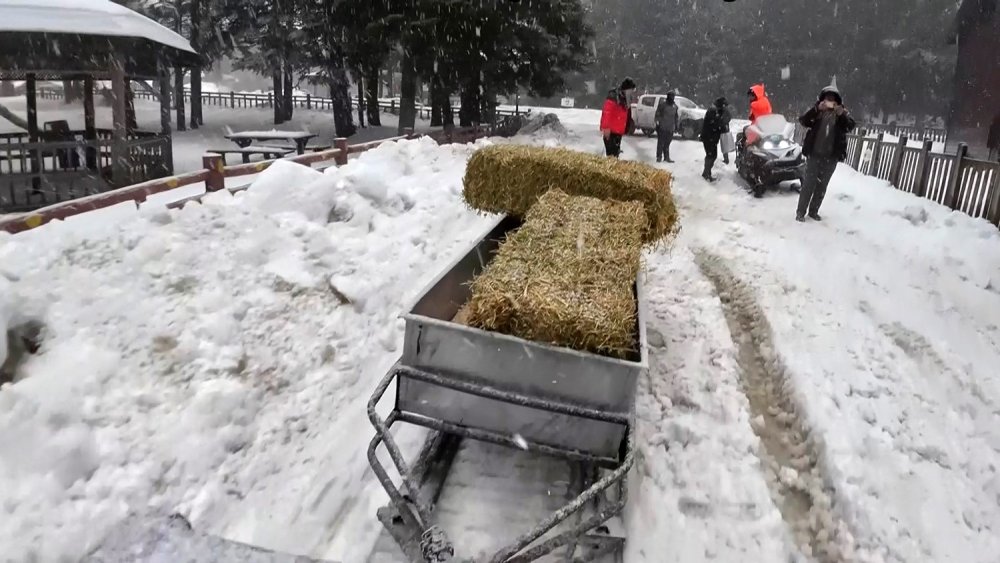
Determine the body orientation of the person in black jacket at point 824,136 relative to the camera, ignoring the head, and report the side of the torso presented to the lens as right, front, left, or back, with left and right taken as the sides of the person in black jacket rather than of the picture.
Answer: front

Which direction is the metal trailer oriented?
toward the camera

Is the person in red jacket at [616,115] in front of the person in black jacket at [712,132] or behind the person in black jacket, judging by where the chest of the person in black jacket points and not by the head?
behind

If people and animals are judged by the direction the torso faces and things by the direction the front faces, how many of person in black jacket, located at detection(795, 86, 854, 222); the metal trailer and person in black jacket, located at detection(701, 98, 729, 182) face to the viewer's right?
1

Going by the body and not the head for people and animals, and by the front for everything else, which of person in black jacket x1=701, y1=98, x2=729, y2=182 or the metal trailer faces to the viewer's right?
the person in black jacket

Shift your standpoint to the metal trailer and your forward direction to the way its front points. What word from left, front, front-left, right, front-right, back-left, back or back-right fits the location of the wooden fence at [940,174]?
back-left

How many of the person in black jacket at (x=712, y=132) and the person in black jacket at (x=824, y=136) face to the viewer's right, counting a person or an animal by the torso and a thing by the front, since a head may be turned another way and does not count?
1

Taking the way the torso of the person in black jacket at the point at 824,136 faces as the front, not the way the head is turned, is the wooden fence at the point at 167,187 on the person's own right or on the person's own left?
on the person's own right

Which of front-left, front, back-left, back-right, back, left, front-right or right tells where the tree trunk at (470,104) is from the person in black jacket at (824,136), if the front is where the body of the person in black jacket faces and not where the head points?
back-right

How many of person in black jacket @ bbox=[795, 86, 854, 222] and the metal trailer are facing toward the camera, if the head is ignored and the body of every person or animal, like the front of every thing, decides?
2

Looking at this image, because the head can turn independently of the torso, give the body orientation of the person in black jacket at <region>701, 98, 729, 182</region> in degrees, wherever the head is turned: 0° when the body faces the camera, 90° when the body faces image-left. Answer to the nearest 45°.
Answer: approximately 270°

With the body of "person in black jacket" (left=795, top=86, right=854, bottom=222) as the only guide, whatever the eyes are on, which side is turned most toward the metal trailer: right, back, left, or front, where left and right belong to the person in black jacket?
front

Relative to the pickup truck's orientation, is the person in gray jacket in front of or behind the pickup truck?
in front

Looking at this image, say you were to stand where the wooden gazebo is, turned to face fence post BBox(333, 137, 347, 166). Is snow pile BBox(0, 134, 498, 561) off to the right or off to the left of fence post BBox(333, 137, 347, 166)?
right

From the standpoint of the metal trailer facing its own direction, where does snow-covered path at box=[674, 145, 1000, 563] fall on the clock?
The snow-covered path is roughly at 8 o'clock from the metal trailer.
